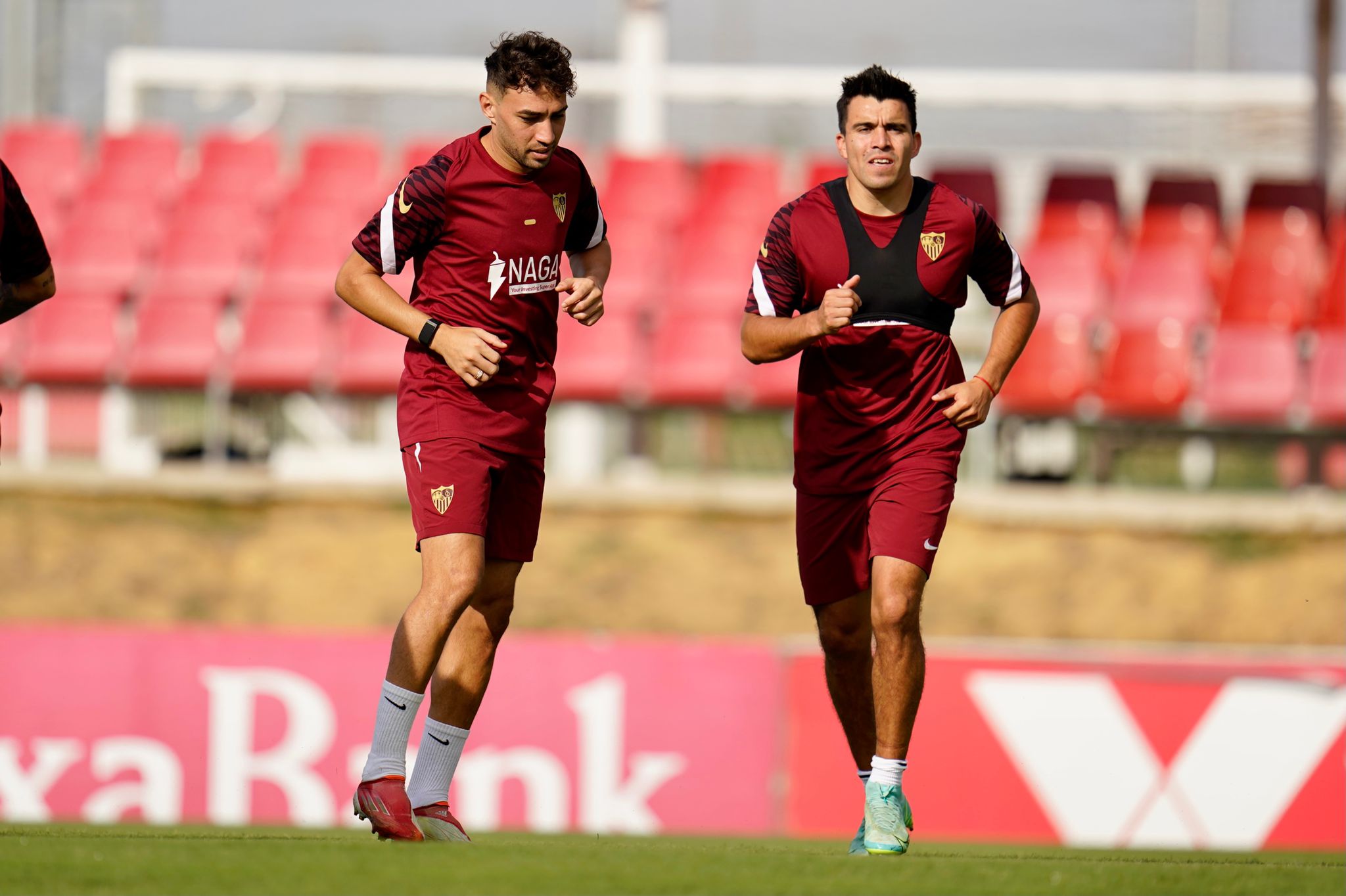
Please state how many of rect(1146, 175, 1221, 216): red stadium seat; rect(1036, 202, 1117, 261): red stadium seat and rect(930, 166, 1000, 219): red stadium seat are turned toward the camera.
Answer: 3

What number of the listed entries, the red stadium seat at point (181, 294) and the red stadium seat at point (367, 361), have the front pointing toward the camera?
2

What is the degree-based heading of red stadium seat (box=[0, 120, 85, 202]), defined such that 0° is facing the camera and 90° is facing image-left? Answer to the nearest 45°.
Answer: approximately 0°

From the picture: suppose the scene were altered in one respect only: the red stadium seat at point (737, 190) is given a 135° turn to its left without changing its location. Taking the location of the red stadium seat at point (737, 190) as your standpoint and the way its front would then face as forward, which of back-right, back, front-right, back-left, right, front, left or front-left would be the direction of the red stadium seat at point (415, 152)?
back-left

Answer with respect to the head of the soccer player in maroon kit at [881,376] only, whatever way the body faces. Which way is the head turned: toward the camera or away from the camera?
toward the camera

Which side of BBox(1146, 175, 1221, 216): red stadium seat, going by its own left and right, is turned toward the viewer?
front

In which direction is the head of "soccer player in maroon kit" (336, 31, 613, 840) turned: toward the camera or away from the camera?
toward the camera

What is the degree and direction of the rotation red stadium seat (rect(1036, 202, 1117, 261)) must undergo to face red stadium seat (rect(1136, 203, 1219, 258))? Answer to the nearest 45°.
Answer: approximately 90° to its left

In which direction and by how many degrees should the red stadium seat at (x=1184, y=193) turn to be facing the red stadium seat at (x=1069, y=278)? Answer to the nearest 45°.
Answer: approximately 45° to its right

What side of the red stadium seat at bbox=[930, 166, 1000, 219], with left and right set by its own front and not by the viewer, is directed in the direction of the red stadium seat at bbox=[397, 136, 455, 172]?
right

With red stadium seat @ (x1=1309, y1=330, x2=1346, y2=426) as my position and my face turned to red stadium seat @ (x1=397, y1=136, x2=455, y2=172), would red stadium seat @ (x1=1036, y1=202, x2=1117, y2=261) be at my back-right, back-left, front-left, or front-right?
front-right

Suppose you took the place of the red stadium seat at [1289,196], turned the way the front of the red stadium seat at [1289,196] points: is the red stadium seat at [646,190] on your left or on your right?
on your right

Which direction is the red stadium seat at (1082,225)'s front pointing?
toward the camera

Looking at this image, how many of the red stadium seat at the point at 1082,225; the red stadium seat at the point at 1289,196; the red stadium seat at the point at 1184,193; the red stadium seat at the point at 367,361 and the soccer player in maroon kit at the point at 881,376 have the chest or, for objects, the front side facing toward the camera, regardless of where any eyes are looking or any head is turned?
5

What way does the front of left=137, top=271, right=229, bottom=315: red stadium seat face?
toward the camera

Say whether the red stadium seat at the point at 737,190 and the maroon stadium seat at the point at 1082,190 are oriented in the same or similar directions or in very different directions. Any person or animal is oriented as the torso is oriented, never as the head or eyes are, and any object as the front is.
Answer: same or similar directions

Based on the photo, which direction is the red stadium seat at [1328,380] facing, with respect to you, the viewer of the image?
facing the viewer

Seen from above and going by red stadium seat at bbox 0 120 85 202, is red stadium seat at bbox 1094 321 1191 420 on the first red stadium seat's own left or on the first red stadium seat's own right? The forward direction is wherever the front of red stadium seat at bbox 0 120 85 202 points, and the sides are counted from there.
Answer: on the first red stadium seat's own left

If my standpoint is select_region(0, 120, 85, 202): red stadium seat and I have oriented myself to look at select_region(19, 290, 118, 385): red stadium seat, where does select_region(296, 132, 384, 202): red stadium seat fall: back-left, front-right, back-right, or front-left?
front-left

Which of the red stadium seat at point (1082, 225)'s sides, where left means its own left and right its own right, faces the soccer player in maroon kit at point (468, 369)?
front

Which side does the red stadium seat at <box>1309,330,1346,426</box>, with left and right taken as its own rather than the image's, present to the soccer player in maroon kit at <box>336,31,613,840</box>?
front
